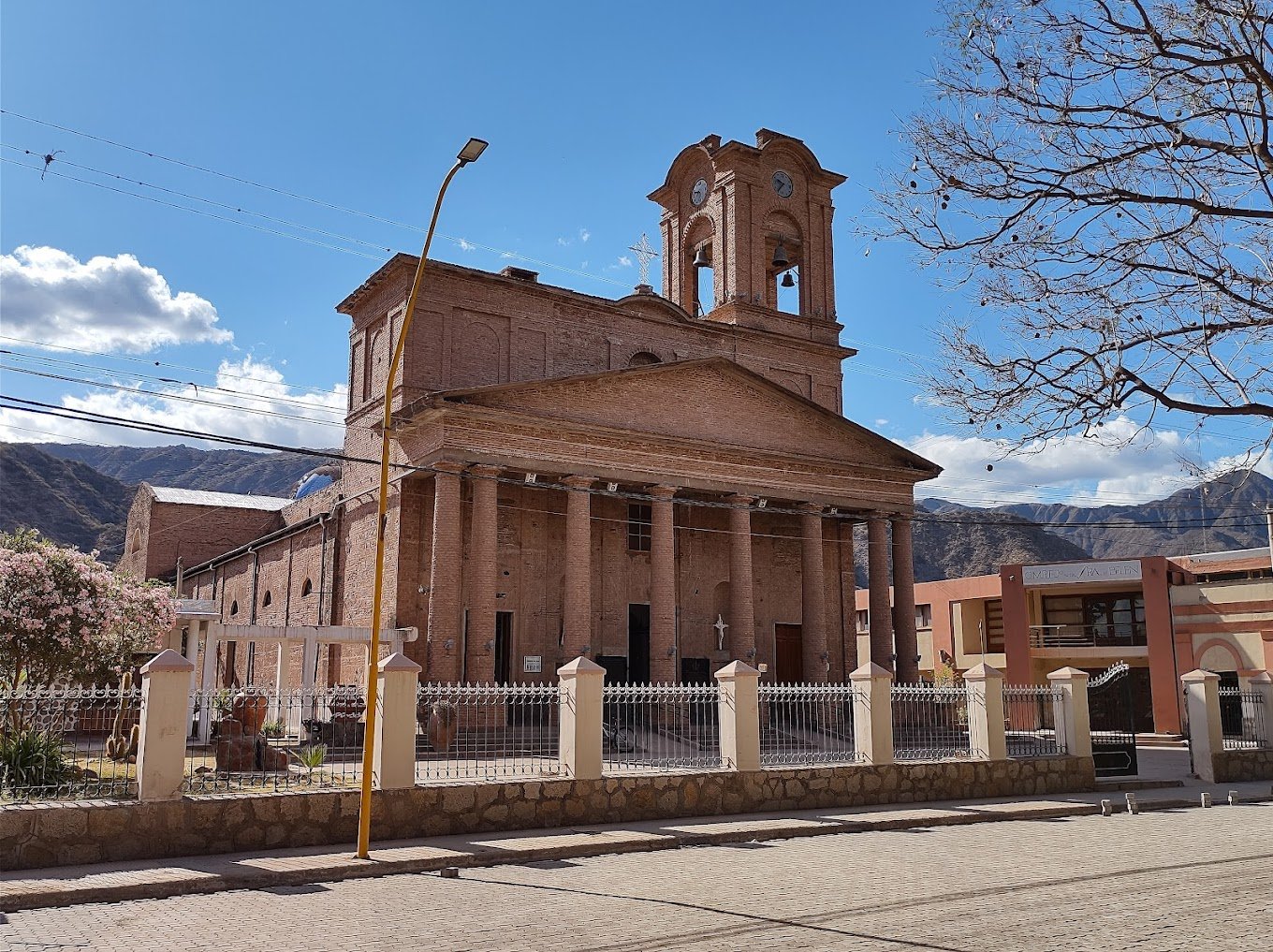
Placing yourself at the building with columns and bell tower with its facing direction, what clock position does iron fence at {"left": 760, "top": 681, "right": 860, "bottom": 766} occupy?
The iron fence is roughly at 1 o'clock from the building with columns and bell tower.

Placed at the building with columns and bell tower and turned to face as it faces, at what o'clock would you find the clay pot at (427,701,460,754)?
The clay pot is roughly at 2 o'clock from the building with columns and bell tower.

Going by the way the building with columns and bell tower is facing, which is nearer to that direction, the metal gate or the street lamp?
the metal gate

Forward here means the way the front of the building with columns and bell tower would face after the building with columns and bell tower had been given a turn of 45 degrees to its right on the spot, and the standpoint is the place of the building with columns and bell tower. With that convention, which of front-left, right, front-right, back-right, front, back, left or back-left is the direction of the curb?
front

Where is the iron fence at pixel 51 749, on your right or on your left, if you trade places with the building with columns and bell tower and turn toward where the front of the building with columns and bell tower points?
on your right

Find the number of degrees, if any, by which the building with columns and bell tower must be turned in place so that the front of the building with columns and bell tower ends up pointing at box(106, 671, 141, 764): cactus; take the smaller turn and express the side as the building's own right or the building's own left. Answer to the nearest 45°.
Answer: approximately 90° to the building's own right

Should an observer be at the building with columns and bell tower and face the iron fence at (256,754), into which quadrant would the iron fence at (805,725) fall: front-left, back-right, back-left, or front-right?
front-left

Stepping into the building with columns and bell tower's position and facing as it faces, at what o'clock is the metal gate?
The metal gate is roughly at 12 o'clock from the building with columns and bell tower.

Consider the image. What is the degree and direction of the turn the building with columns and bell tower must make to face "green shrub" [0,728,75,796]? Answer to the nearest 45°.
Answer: approximately 90° to its right

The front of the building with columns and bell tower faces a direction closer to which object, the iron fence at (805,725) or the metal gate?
the metal gate

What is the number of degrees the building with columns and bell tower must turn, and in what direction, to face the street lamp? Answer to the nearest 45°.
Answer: approximately 45° to its right
